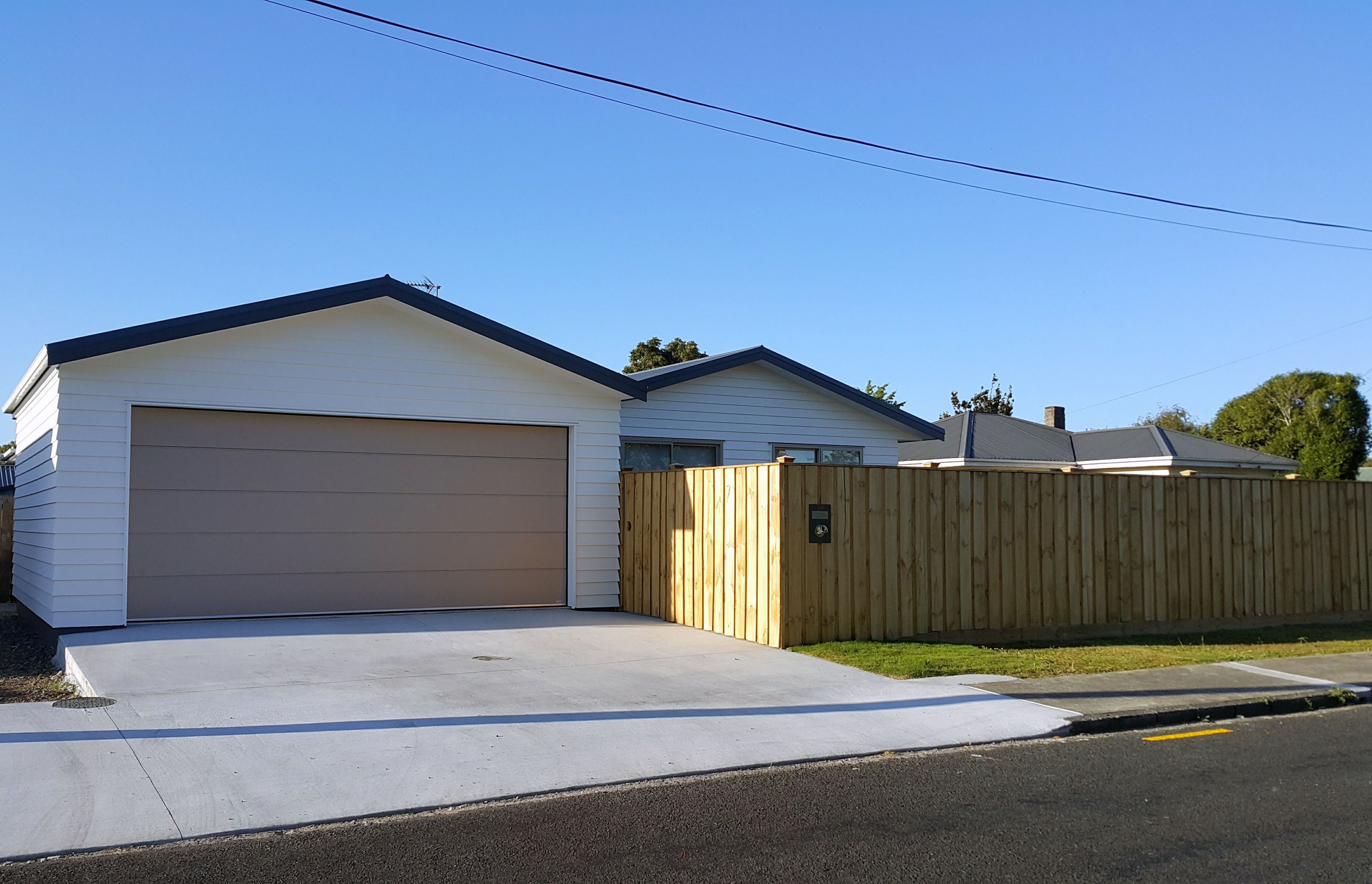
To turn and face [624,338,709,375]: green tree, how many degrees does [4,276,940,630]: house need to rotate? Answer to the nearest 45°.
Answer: approximately 180°

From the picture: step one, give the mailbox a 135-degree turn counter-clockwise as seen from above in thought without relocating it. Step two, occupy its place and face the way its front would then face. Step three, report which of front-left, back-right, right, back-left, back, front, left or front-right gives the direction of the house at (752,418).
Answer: front-left

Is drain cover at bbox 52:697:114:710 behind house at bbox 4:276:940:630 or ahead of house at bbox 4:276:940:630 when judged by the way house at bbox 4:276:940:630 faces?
ahead

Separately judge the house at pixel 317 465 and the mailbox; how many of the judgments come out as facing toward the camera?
2

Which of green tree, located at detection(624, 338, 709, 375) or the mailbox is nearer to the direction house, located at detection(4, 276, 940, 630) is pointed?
the mailbox

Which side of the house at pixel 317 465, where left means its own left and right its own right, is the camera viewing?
front

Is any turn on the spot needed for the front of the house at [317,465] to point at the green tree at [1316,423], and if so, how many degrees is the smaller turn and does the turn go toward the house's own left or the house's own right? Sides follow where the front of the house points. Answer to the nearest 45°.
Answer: approximately 135° to the house's own left

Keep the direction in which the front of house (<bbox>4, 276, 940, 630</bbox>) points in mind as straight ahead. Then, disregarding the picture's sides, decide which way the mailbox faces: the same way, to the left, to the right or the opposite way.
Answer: the same way

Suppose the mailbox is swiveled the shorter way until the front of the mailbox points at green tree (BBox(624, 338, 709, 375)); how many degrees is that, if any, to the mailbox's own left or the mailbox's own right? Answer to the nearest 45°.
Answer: approximately 180°

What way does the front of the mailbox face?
toward the camera

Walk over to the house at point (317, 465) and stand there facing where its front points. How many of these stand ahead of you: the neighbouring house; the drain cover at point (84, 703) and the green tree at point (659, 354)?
1

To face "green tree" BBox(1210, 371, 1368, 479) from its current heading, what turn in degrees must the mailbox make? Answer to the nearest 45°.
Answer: approximately 135° to its left

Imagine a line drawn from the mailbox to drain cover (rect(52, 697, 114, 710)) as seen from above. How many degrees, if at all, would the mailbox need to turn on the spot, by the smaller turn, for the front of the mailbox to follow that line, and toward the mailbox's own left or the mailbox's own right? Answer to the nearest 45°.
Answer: approximately 45° to the mailbox's own right
